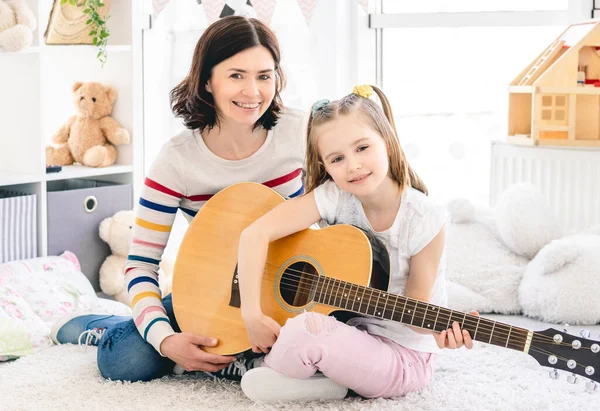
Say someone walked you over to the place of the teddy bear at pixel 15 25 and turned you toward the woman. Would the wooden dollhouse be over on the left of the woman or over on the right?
left

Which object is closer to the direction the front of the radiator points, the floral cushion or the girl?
the girl

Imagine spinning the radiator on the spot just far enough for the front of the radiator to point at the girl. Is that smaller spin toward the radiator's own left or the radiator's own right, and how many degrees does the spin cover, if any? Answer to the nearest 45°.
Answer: approximately 45° to the radiator's own right

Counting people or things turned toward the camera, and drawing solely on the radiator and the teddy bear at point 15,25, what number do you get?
2

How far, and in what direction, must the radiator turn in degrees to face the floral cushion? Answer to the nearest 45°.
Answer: approximately 90° to its right

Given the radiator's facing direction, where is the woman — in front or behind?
in front

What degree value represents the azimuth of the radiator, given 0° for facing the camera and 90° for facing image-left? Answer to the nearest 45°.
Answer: approximately 0°

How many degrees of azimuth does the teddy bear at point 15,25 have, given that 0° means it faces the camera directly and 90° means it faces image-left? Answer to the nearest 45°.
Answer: approximately 0°

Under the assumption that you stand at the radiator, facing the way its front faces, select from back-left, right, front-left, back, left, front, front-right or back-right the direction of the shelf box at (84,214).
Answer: right
